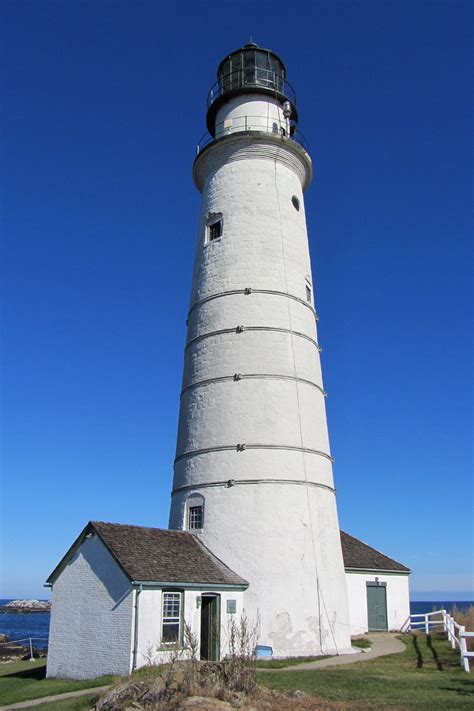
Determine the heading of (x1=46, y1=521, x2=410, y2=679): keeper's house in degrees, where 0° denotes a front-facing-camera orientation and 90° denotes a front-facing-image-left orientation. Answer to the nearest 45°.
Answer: approximately 315°
